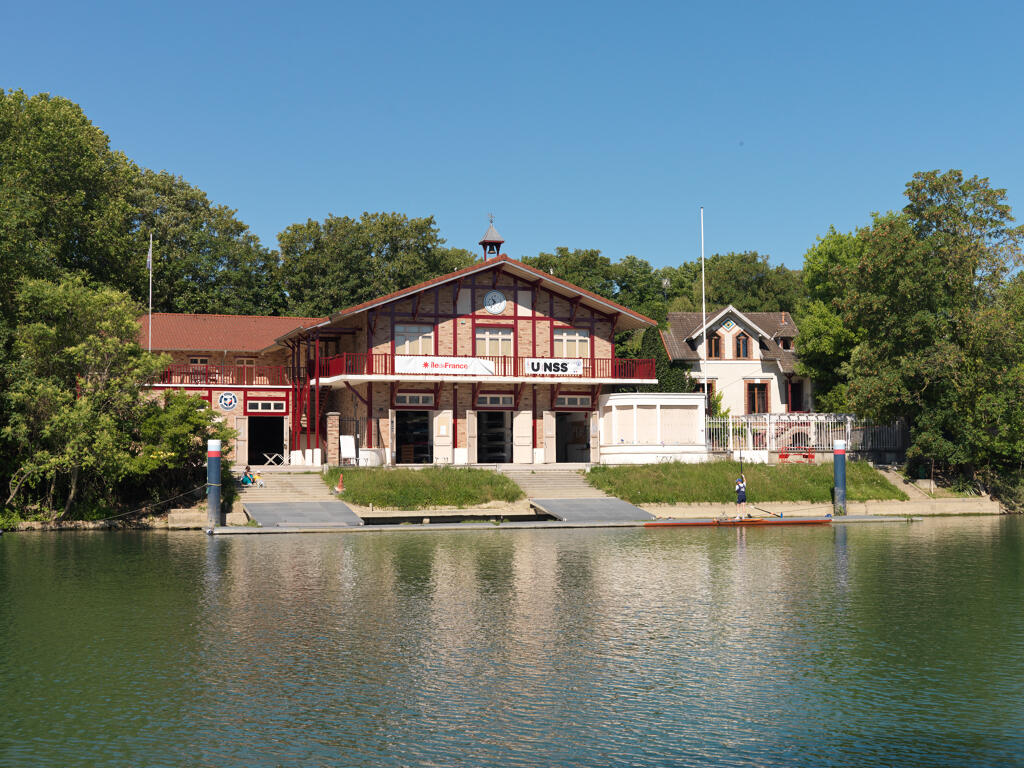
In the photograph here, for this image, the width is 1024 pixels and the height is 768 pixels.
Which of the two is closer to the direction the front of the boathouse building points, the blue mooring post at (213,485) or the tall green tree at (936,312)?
the blue mooring post

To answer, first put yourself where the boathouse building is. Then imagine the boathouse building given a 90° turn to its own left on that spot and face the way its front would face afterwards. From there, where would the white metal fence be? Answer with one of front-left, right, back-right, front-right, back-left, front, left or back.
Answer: front

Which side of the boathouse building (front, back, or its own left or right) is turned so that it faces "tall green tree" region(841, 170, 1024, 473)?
left

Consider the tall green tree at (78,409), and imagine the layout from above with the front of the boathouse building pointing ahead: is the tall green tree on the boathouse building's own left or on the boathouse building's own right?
on the boathouse building's own right

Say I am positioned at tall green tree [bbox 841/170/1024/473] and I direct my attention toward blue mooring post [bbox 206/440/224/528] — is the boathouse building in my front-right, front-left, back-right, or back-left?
front-right

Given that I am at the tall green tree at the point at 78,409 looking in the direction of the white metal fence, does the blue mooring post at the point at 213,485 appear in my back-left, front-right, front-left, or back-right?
front-right

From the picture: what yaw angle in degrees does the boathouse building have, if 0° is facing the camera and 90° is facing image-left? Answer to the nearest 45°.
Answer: approximately 0°

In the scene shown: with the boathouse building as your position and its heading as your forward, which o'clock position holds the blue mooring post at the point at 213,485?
The blue mooring post is roughly at 1 o'clock from the boathouse building.

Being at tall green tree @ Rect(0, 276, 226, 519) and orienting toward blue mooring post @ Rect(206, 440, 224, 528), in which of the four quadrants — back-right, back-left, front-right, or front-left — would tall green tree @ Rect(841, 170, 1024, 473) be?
front-left

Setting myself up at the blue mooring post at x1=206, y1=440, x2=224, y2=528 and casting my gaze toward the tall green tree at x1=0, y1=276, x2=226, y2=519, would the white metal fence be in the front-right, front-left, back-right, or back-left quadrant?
back-right

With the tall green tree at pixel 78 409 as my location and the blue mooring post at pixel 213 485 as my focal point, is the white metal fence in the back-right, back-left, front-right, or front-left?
front-left
